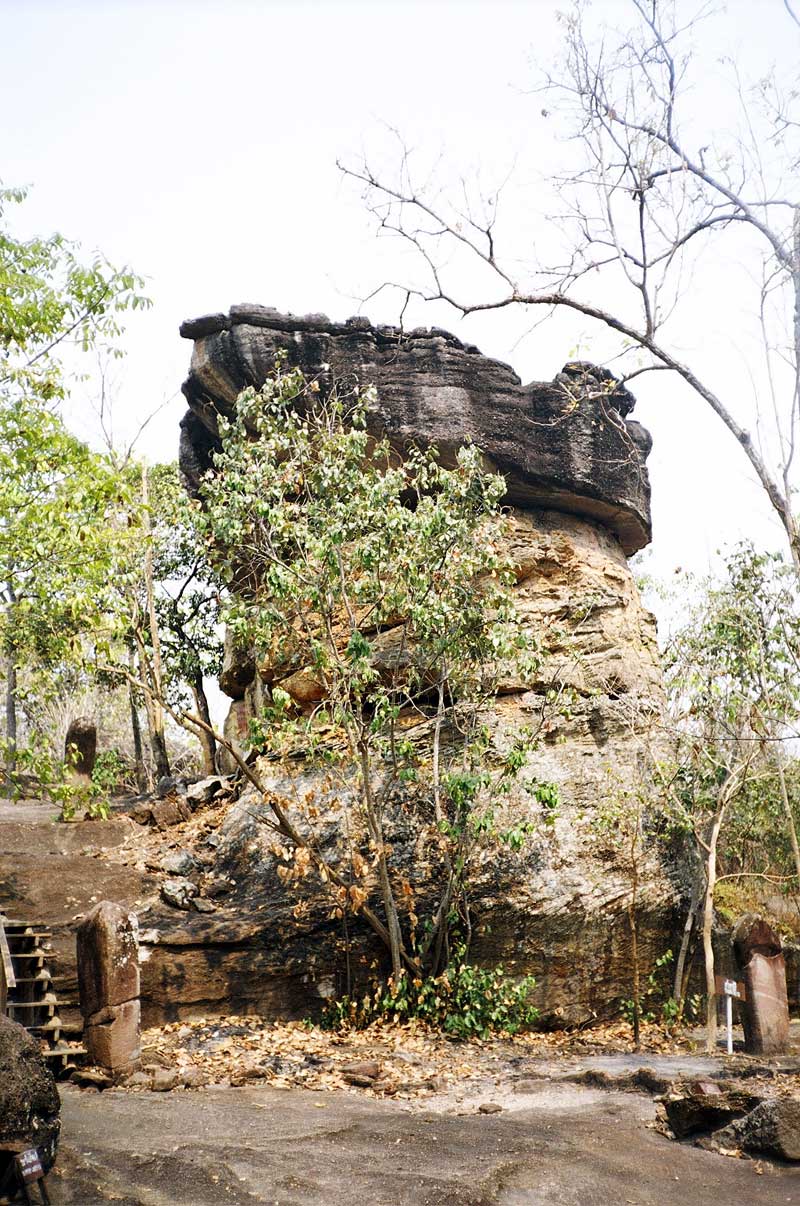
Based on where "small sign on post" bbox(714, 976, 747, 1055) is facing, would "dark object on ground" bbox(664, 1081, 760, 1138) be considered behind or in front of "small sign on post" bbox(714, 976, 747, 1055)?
in front

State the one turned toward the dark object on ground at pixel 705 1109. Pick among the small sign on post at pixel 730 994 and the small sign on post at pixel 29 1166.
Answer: the small sign on post at pixel 730 994

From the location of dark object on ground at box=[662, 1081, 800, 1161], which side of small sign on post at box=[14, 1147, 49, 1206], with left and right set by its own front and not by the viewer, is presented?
left

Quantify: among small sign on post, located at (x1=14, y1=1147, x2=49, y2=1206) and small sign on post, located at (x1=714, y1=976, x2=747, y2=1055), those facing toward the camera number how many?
2

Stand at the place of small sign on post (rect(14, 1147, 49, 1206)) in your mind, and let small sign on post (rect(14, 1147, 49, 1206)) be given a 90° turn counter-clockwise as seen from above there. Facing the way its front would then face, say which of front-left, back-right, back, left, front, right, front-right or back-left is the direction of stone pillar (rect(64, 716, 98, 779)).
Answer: left

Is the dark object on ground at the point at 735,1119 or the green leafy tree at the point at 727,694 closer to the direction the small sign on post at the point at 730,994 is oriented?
the dark object on ground

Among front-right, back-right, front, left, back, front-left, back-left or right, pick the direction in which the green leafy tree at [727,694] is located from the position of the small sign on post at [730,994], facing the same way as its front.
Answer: back

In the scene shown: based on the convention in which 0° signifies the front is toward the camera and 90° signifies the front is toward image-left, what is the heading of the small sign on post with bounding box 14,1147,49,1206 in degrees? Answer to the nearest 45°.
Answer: approximately 0°

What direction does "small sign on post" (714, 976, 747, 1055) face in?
toward the camera

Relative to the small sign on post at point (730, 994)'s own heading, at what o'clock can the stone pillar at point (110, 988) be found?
The stone pillar is roughly at 2 o'clock from the small sign on post.

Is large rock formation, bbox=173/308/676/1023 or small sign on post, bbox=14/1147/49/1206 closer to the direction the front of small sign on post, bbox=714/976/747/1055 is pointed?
the small sign on post

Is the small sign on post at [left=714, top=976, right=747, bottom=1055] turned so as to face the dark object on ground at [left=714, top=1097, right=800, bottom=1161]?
yes

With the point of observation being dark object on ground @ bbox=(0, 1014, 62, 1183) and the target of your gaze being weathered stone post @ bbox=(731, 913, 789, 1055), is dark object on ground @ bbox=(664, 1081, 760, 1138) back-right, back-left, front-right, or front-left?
front-right

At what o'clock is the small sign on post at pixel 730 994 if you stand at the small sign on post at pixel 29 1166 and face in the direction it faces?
the small sign on post at pixel 730 994 is roughly at 8 o'clock from the small sign on post at pixel 29 1166.

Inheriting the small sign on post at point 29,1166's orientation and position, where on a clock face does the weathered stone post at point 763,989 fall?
The weathered stone post is roughly at 8 o'clock from the small sign on post.

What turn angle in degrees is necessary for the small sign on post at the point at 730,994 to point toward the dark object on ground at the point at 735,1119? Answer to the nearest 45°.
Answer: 0° — it already faces it
